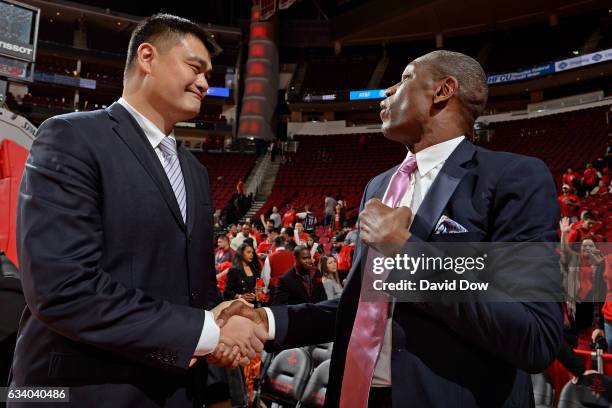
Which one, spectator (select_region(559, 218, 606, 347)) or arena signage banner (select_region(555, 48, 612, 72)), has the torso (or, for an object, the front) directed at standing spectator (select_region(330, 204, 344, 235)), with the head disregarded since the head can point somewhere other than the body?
the arena signage banner

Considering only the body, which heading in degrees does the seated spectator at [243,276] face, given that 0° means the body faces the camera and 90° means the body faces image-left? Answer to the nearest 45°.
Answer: approximately 315°

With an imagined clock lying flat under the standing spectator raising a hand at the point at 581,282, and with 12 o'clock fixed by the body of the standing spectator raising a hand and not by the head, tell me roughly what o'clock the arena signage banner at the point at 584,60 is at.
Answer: The arena signage banner is roughly at 6 o'clock from the standing spectator raising a hand.

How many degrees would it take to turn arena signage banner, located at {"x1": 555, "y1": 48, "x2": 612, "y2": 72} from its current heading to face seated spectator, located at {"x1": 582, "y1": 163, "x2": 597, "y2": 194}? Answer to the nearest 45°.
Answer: approximately 45° to its left

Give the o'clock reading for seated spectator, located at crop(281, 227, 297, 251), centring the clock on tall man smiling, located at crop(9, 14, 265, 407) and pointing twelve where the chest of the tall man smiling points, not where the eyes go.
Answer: The seated spectator is roughly at 8 o'clock from the tall man smiling.

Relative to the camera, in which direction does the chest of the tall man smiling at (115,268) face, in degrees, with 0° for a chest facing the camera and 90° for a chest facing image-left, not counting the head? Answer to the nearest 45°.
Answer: approximately 315°

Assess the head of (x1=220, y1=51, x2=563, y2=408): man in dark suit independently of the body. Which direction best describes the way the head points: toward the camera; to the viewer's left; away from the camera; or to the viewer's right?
to the viewer's left

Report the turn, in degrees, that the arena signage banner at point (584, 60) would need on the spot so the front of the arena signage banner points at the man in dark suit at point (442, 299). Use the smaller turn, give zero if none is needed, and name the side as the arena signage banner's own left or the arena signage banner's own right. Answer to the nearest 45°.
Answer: approximately 45° to the arena signage banner's own left
